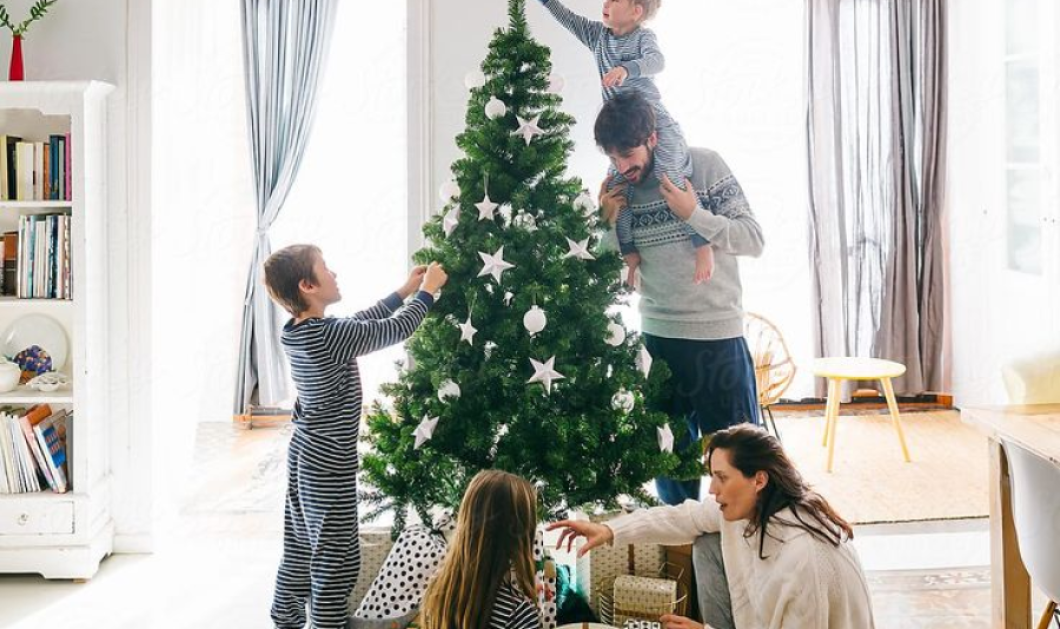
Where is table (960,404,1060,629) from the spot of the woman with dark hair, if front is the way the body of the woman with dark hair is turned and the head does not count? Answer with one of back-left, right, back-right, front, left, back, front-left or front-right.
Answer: back-right

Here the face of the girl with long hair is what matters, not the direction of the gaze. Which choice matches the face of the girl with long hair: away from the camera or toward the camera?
away from the camera

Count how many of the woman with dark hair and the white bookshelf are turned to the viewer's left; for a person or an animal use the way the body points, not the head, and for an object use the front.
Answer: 1

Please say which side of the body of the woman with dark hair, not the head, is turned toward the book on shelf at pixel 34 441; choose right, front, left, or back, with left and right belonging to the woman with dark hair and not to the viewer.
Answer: front

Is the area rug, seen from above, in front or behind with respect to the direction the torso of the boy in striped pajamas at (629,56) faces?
behind

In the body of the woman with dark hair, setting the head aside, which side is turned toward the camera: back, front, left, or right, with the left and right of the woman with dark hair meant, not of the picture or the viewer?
left

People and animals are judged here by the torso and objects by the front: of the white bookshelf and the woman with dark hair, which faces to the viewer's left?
the woman with dark hair
